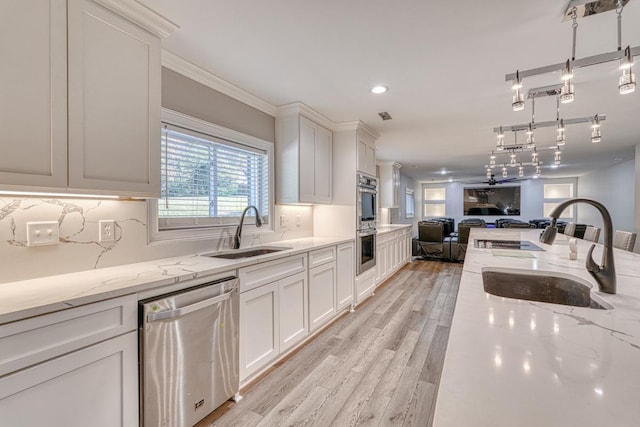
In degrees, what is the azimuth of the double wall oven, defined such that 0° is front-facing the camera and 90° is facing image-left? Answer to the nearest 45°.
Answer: approximately 315°

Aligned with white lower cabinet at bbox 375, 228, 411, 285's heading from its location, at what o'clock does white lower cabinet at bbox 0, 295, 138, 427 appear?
white lower cabinet at bbox 0, 295, 138, 427 is roughly at 2 o'clock from white lower cabinet at bbox 375, 228, 411, 285.

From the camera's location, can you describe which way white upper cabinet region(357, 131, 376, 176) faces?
facing the viewer and to the right of the viewer

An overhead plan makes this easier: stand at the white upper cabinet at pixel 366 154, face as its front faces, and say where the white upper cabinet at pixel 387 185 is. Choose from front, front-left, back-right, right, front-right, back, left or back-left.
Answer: back-left

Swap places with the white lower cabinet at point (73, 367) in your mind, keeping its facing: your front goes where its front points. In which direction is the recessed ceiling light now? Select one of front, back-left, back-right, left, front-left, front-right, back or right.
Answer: front-left

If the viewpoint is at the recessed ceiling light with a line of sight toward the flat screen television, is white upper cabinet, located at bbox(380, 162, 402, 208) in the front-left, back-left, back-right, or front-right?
front-left

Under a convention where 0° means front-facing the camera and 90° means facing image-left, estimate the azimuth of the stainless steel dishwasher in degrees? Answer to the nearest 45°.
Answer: approximately 315°

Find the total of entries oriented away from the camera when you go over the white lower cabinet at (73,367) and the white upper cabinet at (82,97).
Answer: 0

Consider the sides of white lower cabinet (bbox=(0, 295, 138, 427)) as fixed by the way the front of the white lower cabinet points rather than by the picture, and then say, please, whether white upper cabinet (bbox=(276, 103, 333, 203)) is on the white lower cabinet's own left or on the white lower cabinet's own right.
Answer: on the white lower cabinet's own left

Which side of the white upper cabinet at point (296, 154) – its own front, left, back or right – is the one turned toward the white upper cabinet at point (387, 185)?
left

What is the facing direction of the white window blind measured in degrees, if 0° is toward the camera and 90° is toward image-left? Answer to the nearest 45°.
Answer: approximately 315°

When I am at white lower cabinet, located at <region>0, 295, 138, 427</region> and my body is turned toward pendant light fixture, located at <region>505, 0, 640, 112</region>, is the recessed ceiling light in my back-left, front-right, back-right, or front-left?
front-left

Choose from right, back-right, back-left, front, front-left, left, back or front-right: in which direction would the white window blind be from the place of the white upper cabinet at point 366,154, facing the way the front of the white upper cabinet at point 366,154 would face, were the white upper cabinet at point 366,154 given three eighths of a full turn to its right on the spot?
front-left

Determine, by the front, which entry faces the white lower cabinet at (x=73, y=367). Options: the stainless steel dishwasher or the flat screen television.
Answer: the flat screen television
